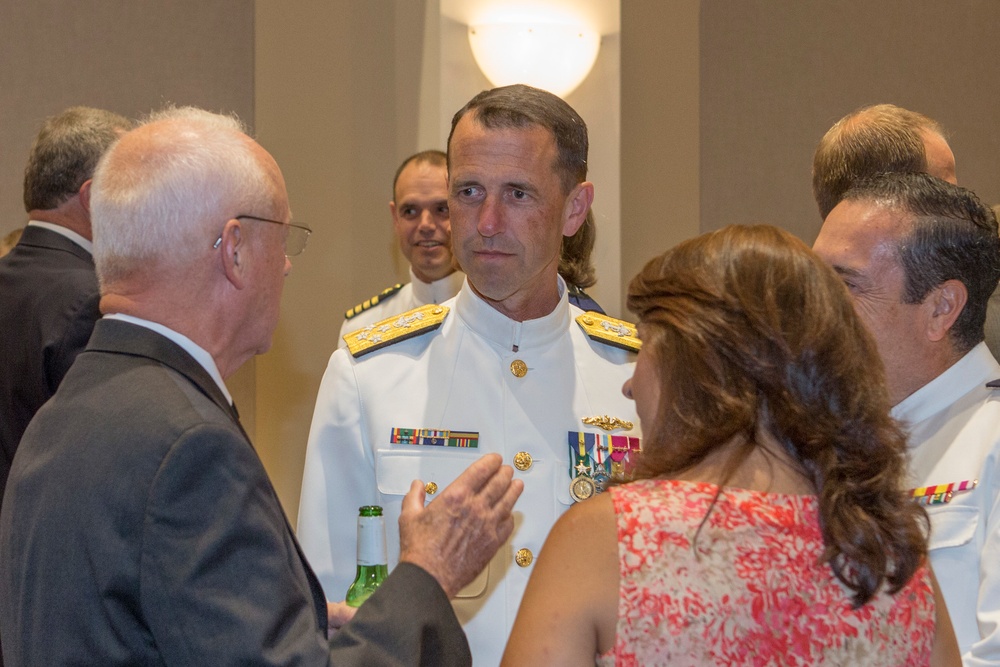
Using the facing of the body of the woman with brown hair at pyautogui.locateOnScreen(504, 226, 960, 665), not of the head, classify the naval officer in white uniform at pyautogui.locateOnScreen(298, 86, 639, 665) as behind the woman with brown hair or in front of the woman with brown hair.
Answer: in front

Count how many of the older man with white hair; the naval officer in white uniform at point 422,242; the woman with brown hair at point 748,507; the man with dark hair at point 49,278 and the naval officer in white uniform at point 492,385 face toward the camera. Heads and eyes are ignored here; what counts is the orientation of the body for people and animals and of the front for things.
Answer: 2

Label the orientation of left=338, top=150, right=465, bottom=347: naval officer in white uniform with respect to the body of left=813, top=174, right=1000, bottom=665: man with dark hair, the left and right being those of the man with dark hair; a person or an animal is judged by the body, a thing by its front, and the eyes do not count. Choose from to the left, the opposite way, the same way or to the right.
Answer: to the left

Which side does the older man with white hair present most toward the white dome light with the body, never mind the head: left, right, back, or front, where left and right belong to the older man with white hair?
front

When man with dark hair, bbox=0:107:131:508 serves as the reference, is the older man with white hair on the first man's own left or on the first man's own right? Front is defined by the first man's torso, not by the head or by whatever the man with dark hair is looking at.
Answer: on the first man's own right

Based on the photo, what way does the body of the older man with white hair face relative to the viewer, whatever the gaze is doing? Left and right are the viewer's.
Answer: facing away from the viewer and to the right of the viewer

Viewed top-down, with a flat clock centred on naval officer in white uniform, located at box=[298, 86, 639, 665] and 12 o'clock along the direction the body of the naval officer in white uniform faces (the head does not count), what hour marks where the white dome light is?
The white dome light is roughly at 6 o'clock from the naval officer in white uniform.

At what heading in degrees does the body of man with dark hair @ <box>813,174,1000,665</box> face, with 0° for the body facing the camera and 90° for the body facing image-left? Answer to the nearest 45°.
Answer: approximately 45°

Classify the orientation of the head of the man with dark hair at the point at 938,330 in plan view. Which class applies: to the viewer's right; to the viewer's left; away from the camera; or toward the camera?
to the viewer's left

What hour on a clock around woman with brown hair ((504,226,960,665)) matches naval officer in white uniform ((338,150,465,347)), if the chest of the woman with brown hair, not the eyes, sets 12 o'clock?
The naval officer in white uniform is roughly at 11 o'clock from the woman with brown hair.

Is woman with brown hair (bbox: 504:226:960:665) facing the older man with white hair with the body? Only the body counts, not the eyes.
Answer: no

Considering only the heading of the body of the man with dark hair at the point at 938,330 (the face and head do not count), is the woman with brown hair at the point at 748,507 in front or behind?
in front

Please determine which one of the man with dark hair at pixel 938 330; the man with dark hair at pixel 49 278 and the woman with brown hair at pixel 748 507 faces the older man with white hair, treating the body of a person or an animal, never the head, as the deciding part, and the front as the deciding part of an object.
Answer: the man with dark hair at pixel 938 330

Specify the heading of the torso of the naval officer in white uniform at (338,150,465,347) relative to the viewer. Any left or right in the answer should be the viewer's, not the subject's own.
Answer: facing the viewer

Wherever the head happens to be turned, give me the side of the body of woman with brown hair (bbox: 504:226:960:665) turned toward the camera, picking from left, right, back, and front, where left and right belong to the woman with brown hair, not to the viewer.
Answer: back

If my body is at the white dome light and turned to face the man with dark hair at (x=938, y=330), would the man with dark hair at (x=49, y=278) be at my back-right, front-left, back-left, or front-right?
front-right

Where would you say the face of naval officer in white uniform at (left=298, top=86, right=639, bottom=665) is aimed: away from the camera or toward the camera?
toward the camera

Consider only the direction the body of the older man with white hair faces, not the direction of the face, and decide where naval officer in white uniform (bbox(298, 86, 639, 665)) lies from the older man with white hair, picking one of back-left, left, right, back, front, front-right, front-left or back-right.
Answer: front

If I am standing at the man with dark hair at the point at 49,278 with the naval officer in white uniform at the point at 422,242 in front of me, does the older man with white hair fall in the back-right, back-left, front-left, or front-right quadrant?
back-right

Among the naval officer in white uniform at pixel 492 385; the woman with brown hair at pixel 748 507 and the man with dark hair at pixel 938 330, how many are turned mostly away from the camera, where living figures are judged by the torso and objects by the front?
1

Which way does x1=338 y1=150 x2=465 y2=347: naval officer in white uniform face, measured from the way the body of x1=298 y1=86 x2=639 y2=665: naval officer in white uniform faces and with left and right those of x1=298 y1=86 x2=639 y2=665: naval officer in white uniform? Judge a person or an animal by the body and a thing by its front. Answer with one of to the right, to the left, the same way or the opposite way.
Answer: the same way

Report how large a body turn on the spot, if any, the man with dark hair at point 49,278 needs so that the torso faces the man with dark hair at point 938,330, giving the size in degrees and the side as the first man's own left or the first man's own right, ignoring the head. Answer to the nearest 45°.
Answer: approximately 90° to the first man's own right
